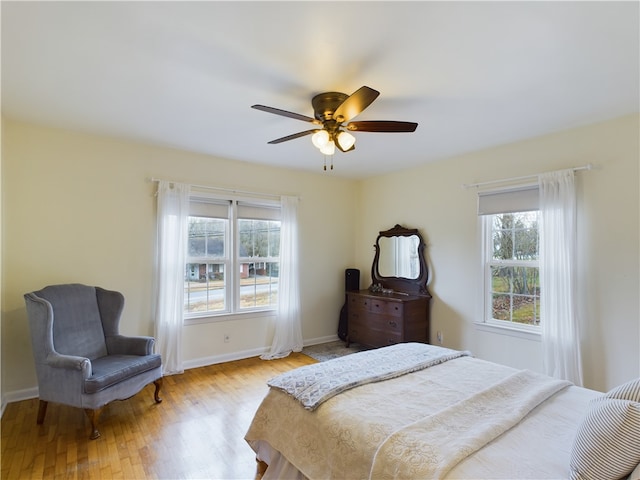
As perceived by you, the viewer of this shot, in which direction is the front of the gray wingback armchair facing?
facing the viewer and to the right of the viewer

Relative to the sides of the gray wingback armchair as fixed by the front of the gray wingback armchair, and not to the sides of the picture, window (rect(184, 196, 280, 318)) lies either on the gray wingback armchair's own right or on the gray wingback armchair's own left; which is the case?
on the gray wingback armchair's own left

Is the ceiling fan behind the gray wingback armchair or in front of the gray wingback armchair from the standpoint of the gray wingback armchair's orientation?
in front

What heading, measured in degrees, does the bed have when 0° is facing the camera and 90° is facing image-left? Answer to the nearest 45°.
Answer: approximately 135°

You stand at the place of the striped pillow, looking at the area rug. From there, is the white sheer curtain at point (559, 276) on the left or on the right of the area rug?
right
